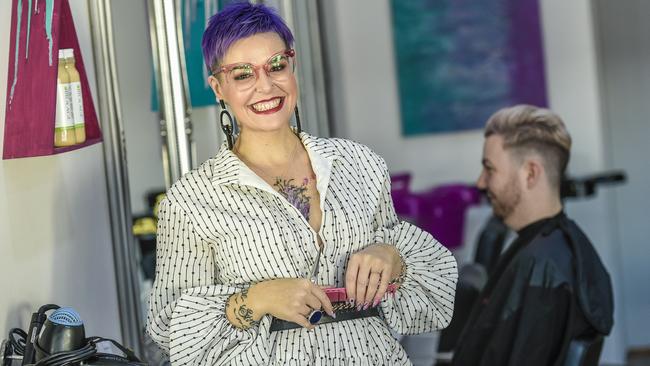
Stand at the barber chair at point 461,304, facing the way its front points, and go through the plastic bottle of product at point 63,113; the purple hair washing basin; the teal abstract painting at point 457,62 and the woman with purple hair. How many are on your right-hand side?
2

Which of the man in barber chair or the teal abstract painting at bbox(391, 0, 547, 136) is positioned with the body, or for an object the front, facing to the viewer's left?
the man in barber chair

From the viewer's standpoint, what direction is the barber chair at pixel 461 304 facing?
to the viewer's left

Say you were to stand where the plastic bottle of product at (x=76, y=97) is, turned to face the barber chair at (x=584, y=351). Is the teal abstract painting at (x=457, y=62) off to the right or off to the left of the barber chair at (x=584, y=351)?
left

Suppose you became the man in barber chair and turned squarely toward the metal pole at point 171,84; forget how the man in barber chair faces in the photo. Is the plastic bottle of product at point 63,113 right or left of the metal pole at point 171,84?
left

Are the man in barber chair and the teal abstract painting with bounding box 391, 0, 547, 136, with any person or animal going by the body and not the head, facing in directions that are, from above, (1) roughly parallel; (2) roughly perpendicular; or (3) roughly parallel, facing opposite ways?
roughly perpendicular

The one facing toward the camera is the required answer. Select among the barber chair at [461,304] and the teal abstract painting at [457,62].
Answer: the teal abstract painting

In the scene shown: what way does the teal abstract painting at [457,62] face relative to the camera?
toward the camera

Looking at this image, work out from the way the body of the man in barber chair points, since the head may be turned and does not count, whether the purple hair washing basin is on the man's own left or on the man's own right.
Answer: on the man's own right

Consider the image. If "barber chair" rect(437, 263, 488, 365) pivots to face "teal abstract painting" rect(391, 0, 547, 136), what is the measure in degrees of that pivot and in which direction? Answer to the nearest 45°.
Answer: approximately 90° to its right

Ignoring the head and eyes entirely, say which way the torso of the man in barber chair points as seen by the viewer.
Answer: to the viewer's left

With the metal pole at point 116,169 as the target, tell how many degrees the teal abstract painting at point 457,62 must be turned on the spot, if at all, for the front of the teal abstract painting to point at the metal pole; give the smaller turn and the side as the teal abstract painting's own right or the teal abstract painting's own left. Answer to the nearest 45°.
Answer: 0° — it already faces it

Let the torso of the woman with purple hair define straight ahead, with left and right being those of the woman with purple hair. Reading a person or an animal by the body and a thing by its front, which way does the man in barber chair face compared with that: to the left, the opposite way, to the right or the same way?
to the right

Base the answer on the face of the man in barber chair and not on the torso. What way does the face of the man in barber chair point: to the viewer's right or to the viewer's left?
to the viewer's left

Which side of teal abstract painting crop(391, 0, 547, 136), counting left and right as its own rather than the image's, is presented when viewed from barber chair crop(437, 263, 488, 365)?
front
